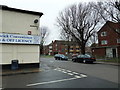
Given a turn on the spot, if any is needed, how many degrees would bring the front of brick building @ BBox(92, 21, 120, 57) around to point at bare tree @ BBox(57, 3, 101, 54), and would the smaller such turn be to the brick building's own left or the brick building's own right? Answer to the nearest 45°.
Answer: approximately 45° to the brick building's own right
